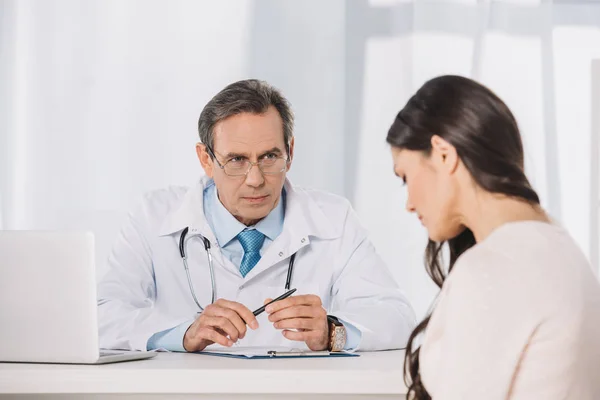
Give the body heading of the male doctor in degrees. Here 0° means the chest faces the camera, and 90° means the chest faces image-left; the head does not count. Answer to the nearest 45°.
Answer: approximately 0°

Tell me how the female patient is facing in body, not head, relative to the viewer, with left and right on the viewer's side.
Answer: facing away from the viewer and to the left of the viewer

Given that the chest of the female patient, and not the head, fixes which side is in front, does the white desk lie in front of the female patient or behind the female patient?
in front

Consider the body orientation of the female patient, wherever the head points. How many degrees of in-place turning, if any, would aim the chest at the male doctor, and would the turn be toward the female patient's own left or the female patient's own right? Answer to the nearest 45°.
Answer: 0° — they already face them

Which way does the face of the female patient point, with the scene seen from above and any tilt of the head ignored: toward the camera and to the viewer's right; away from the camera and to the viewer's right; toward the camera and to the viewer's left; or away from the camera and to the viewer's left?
away from the camera and to the viewer's left

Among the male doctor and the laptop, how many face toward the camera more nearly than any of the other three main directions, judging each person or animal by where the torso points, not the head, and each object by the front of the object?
1

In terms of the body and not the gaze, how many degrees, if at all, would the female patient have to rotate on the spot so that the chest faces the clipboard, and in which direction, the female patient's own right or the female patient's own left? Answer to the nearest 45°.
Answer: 0° — they already face it

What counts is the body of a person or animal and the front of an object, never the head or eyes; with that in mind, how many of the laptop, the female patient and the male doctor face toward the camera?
1

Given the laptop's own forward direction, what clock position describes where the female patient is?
The female patient is roughly at 3 o'clock from the laptop.

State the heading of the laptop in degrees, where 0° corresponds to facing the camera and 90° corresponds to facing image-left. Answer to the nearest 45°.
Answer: approximately 225°

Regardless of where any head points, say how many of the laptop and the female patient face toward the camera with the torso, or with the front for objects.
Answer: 0
